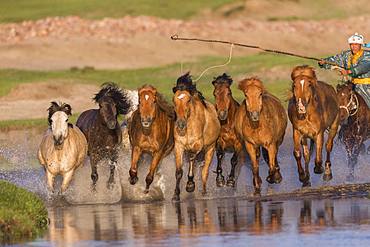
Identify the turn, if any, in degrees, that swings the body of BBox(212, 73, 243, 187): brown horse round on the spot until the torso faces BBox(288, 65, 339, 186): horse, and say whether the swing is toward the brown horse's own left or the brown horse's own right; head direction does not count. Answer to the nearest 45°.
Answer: approximately 90° to the brown horse's own left

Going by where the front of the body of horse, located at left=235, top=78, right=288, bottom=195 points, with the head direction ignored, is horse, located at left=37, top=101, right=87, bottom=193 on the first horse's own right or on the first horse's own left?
on the first horse's own right

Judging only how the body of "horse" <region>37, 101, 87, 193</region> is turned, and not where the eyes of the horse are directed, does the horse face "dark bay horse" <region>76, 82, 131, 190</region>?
no

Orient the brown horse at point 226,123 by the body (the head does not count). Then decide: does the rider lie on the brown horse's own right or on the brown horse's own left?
on the brown horse's own left

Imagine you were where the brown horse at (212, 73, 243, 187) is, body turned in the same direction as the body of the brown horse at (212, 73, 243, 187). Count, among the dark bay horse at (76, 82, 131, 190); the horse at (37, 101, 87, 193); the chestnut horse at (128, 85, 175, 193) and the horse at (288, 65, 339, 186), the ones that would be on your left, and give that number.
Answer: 1

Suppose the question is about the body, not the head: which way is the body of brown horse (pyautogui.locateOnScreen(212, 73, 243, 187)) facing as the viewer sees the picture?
toward the camera

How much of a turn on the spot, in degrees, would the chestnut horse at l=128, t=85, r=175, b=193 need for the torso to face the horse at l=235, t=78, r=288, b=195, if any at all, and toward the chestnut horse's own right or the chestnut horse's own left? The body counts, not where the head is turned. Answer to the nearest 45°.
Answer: approximately 90° to the chestnut horse's own left

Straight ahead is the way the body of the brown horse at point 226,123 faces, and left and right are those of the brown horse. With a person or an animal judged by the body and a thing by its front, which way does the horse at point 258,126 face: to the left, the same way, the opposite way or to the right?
the same way

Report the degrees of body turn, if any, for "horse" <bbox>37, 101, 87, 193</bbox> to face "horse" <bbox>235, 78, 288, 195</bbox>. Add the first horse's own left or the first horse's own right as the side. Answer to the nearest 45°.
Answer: approximately 90° to the first horse's own left

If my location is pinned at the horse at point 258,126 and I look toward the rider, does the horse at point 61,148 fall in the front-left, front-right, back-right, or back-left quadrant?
back-left

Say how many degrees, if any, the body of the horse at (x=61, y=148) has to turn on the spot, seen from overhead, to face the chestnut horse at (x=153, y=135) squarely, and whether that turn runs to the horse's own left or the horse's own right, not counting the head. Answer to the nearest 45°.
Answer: approximately 90° to the horse's own left

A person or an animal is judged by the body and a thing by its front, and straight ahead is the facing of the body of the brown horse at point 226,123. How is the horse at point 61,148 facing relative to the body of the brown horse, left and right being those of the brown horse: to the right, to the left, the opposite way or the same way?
the same way

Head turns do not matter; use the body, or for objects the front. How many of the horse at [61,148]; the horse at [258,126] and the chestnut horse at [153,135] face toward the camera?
3

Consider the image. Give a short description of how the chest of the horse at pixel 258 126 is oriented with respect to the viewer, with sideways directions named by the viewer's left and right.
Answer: facing the viewer
